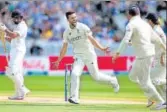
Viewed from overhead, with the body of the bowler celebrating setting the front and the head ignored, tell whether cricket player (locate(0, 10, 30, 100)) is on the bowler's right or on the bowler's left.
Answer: on the bowler's right

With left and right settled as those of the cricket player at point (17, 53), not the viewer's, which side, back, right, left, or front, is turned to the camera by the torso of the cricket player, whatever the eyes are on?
left

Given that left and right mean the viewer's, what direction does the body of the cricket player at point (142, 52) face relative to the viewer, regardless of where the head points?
facing away from the viewer and to the left of the viewer

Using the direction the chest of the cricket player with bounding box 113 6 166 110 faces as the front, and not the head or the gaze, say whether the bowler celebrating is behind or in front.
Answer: in front

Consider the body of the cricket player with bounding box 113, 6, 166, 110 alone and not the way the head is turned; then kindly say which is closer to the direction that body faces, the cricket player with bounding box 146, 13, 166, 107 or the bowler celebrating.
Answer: the bowler celebrating

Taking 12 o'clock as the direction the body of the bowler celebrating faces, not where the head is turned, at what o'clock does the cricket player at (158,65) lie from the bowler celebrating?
The cricket player is roughly at 8 o'clock from the bowler celebrating.

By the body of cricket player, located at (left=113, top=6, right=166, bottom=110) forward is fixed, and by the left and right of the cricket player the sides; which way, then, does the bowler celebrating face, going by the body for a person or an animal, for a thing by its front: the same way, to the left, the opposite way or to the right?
to the left

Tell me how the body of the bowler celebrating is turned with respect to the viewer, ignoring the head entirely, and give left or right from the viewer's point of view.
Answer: facing the viewer and to the left of the viewer

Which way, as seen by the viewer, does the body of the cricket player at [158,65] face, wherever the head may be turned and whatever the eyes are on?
to the viewer's left
